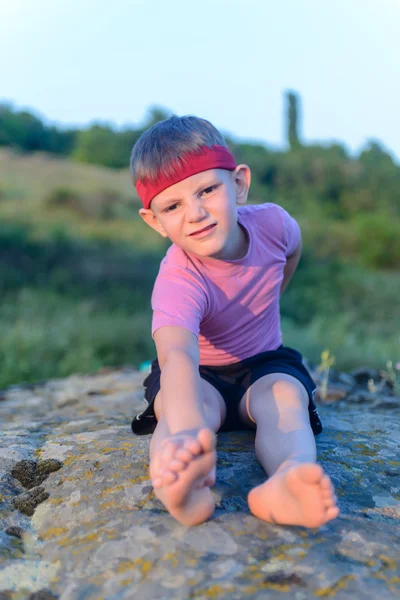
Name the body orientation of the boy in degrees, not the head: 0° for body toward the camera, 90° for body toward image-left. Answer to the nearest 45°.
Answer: approximately 0°

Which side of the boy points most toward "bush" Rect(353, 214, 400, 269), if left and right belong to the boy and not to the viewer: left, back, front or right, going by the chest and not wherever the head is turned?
back

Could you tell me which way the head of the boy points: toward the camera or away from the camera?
toward the camera

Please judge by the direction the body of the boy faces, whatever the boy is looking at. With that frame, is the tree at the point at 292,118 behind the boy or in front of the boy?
behind
